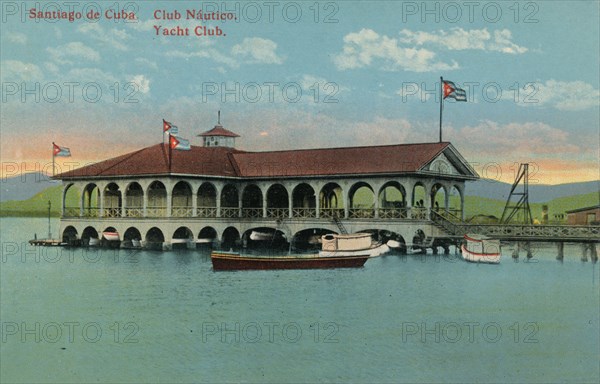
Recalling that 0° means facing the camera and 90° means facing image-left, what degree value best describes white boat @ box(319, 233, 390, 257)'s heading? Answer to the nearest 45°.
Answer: approximately 270°

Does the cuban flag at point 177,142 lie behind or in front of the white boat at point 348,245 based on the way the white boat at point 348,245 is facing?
behind

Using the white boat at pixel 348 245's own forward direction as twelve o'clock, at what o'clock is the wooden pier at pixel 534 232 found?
The wooden pier is roughly at 12 o'clock from the white boat.

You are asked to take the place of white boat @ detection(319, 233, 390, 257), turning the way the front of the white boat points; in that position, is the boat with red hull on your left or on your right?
on your right

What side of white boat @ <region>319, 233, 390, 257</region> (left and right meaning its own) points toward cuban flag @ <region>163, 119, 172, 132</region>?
back
